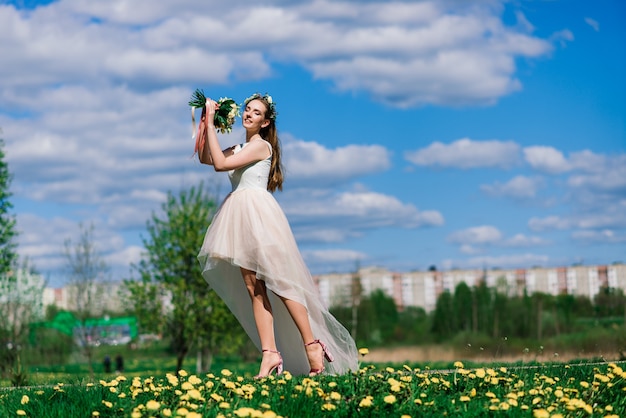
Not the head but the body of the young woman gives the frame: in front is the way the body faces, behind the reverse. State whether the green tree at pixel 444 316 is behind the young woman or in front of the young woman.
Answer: behind

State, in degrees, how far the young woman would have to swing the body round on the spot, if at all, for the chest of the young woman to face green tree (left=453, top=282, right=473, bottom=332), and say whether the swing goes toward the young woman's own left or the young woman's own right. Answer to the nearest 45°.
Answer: approximately 135° to the young woman's own right

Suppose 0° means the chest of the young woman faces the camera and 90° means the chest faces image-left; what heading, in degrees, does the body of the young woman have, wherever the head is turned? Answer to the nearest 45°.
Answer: approximately 45°

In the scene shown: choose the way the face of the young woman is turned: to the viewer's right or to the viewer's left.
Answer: to the viewer's left

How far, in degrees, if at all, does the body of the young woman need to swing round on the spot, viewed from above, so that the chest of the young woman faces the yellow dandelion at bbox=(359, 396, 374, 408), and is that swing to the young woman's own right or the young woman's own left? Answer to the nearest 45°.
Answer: approximately 45° to the young woman's own left

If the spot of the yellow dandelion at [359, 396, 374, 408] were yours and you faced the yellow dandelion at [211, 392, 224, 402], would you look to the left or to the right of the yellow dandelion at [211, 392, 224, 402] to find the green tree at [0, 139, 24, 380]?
right

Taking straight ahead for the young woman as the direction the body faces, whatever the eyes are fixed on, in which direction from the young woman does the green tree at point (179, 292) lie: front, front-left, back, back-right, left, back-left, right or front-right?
back-right
